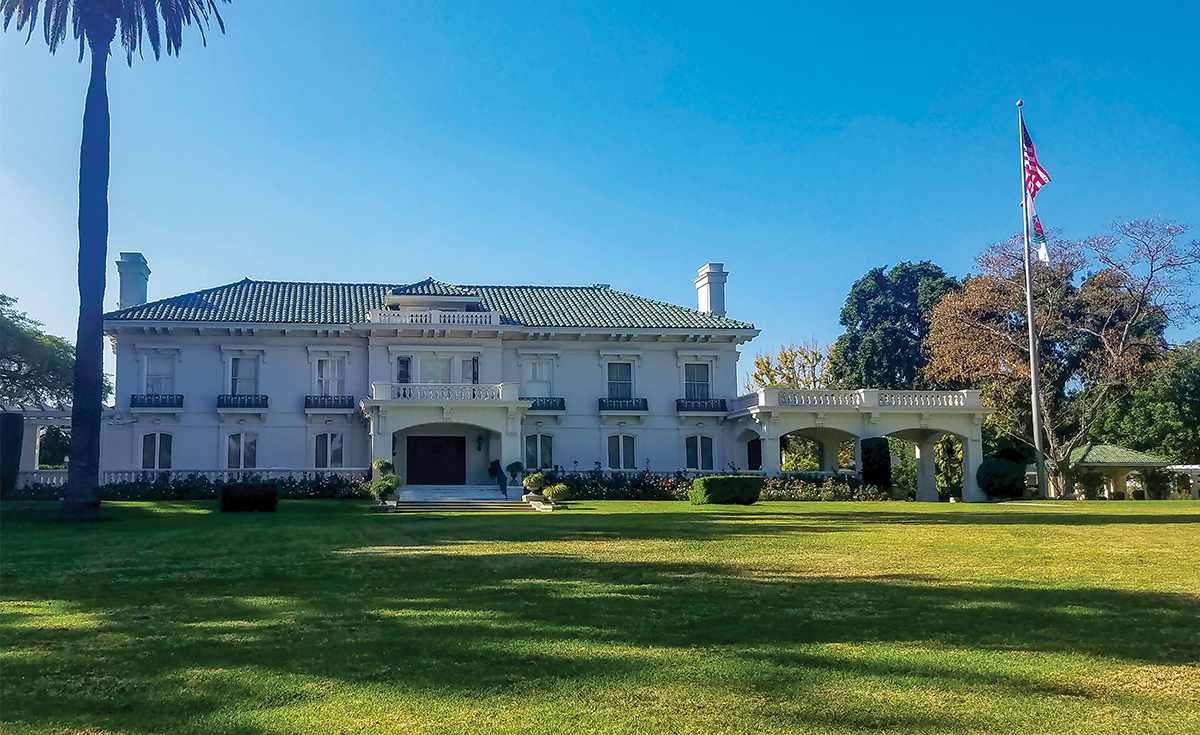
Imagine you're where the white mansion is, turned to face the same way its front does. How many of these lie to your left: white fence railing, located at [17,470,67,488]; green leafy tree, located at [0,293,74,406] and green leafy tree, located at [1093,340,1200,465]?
1

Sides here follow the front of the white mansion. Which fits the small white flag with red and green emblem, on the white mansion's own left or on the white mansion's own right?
on the white mansion's own left

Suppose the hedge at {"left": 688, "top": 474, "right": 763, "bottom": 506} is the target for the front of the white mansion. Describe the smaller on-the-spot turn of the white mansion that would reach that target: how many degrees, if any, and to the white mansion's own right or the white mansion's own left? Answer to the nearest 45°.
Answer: approximately 45° to the white mansion's own left

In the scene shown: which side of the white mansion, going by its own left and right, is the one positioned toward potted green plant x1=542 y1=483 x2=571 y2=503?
front

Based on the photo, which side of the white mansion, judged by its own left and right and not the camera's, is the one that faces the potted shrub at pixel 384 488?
front

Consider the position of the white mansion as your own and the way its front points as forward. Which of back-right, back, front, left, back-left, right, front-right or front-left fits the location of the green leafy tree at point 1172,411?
left

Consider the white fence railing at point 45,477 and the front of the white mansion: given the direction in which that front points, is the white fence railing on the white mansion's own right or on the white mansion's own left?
on the white mansion's own right

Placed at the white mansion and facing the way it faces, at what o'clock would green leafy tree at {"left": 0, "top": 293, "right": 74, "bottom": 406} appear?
The green leafy tree is roughly at 4 o'clock from the white mansion.

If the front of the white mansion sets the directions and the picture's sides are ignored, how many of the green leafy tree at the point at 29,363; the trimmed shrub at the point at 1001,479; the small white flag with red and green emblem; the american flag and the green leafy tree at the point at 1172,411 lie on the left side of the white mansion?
4

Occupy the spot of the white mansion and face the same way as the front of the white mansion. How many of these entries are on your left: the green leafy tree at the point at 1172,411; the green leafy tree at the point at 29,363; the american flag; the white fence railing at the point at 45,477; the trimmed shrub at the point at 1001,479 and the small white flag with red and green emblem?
4

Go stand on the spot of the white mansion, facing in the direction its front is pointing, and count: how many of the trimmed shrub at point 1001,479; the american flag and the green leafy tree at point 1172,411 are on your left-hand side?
3

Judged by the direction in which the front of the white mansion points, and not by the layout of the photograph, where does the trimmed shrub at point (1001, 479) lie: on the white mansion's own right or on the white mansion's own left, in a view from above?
on the white mansion's own left
